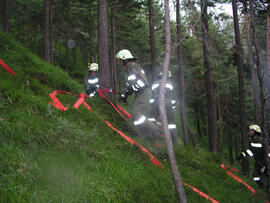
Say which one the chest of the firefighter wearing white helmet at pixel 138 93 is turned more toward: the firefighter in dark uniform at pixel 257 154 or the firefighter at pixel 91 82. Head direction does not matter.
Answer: the firefighter

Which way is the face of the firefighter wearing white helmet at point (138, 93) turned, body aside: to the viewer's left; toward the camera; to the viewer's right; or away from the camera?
to the viewer's left

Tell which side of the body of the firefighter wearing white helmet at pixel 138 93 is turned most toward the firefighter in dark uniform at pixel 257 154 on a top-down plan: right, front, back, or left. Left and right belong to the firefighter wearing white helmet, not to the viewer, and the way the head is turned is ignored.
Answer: back

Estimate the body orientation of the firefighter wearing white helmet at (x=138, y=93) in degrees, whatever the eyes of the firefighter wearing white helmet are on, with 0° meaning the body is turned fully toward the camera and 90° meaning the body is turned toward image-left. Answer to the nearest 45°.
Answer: approximately 90°

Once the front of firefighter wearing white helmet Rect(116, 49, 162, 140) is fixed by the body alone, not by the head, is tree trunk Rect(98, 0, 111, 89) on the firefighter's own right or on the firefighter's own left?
on the firefighter's own right

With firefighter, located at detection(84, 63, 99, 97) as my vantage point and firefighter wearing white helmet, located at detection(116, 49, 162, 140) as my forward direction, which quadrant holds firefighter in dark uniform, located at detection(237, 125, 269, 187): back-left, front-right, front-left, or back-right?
front-left
